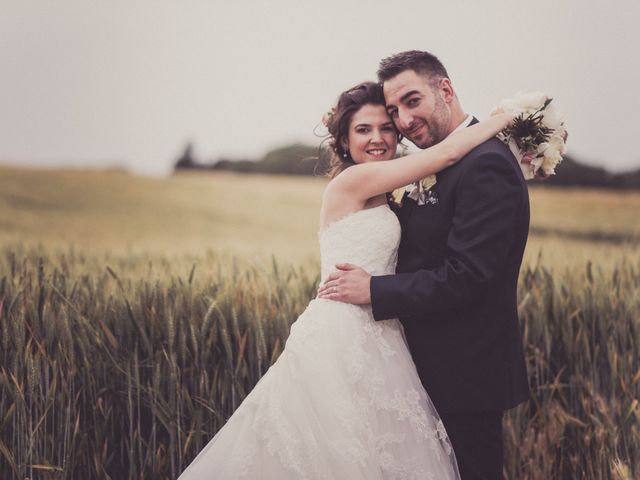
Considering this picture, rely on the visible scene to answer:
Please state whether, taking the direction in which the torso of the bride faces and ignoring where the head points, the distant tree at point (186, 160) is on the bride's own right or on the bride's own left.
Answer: on the bride's own left

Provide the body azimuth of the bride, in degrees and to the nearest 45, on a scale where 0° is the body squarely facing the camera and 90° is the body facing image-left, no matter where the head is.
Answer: approximately 270°

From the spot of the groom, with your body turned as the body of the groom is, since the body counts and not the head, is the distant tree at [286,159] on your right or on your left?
on your right

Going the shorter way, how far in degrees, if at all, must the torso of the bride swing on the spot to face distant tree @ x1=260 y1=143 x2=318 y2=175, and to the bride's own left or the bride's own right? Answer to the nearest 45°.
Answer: approximately 90° to the bride's own left

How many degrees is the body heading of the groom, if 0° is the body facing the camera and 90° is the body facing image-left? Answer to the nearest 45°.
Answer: approximately 90°
